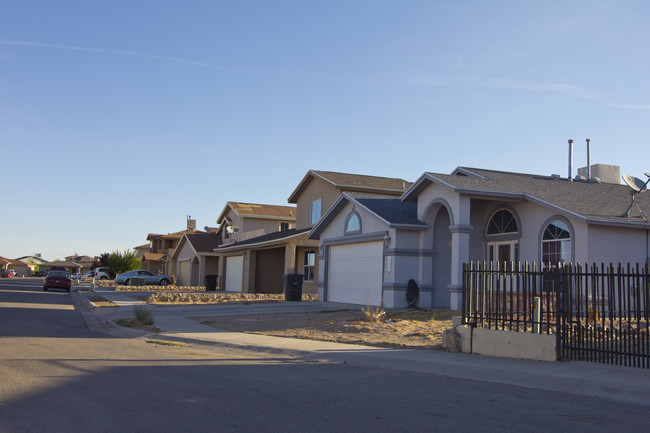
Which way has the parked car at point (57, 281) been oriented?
away from the camera

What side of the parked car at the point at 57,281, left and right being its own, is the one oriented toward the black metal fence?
back

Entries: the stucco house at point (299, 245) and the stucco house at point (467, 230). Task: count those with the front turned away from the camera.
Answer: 0

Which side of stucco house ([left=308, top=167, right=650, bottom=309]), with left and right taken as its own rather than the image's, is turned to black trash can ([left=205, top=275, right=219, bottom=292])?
right

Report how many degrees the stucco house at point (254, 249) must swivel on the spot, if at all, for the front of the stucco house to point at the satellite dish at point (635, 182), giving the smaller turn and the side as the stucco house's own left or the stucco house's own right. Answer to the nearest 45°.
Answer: approximately 90° to the stucco house's own left

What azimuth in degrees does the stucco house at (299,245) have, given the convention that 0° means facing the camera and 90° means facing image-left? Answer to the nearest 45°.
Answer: approximately 45°

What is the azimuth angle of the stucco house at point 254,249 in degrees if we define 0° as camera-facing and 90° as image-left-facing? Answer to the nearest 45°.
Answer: approximately 45°

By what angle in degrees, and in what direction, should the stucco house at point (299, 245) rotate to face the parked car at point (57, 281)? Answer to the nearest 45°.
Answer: approximately 45° to its right

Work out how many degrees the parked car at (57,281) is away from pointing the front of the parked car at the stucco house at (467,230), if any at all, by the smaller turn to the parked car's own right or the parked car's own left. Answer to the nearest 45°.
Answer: approximately 135° to the parked car's own right

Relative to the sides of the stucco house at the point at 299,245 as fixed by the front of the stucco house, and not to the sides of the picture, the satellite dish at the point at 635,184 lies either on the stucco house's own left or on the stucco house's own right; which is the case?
on the stucco house's own left
